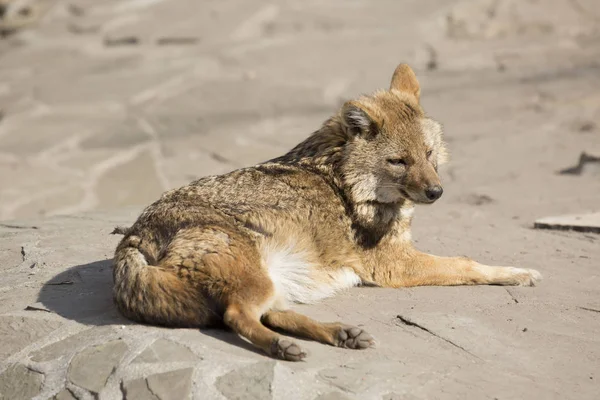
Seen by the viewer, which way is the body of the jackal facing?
to the viewer's right
